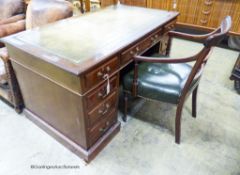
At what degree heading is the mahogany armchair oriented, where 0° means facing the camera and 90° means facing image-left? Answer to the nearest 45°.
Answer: approximately 135°

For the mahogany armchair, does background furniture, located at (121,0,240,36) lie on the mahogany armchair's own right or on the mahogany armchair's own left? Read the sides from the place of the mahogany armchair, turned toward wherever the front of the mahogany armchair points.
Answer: on the mahogany armchair's own right
